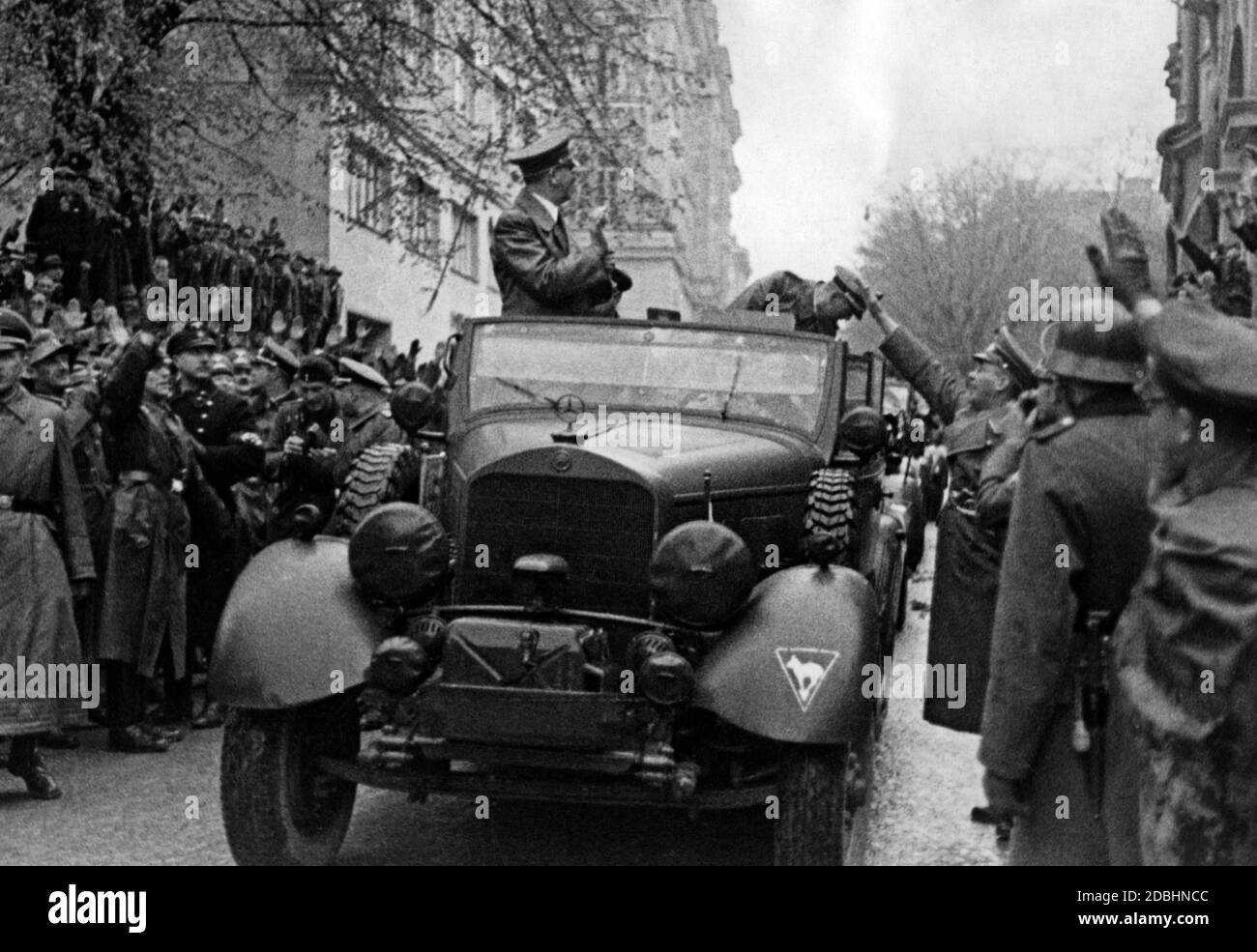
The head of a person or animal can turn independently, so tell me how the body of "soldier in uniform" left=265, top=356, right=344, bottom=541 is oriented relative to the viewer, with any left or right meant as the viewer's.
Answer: facing the viewer

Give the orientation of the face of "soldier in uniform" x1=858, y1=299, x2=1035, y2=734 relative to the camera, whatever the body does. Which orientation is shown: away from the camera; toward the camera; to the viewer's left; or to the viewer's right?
to the viewer's left

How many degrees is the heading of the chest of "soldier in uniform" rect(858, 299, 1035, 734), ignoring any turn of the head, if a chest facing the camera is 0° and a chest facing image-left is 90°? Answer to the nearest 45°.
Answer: approximately 90°

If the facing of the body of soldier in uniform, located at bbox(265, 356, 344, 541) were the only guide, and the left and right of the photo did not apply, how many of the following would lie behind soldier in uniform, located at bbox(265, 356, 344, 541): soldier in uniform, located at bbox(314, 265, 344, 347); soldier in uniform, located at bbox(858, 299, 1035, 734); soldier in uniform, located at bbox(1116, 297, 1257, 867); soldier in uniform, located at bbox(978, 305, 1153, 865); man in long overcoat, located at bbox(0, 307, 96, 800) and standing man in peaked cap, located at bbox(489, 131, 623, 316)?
1

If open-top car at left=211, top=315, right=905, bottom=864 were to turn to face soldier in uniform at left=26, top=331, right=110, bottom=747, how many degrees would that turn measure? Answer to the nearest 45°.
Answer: approximately 135° to its right

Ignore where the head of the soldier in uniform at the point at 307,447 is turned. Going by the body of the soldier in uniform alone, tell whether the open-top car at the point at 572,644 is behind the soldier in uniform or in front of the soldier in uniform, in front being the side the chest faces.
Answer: in front

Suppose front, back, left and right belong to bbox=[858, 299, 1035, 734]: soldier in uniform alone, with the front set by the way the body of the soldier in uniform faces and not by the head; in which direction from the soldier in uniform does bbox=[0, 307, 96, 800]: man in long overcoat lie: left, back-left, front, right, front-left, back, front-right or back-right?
front

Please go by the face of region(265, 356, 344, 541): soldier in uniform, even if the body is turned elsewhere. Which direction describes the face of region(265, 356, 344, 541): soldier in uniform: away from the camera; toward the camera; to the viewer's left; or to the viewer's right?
toward the camera

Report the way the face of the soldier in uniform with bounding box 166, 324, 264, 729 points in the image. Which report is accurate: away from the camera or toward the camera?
toward the camera

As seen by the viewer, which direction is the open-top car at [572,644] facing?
toward the camera
